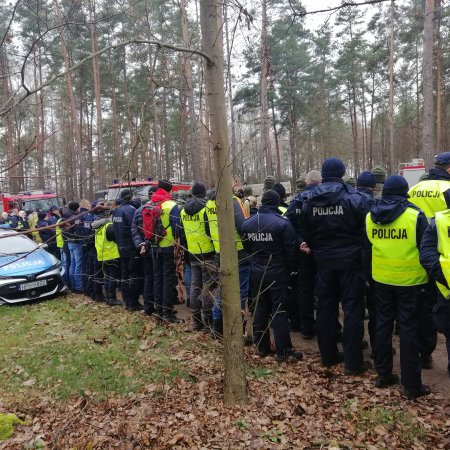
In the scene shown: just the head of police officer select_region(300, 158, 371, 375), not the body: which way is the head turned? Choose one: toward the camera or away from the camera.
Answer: away from the camera

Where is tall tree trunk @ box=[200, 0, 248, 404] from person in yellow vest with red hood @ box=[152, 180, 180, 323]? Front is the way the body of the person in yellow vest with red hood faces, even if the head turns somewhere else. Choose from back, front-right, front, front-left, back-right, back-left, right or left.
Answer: back-right

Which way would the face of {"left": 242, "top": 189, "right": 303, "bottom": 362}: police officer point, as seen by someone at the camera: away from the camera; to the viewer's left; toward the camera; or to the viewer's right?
away from the camera

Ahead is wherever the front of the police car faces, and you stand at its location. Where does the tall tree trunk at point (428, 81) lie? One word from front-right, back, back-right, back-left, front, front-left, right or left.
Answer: front-left

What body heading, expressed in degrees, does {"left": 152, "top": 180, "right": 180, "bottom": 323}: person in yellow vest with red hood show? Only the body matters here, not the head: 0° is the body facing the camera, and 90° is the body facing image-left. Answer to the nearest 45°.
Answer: approximately 225°

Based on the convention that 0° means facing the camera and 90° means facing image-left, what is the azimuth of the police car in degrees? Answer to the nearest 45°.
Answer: approximately 315°

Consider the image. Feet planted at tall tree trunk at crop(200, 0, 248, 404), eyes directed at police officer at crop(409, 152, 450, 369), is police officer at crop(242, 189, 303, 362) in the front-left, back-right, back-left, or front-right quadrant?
front-left

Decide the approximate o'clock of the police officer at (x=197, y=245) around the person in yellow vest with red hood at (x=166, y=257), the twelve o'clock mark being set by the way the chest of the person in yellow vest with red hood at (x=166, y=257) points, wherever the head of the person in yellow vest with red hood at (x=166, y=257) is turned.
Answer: the police officer at (x=197, y=245) is roughly at 3 o'clock from the person in yellow vest with red hood at (x=166, y=257).

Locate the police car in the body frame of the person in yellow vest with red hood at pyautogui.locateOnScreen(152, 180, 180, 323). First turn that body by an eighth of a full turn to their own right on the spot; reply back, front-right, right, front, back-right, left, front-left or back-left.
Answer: back-left

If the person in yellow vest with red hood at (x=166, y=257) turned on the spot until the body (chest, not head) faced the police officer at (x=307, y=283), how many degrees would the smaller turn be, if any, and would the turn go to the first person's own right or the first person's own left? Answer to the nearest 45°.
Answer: approximately 90° to the first person's own right

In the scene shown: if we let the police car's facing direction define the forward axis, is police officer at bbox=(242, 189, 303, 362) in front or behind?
in front

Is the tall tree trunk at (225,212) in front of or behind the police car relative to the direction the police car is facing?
in front

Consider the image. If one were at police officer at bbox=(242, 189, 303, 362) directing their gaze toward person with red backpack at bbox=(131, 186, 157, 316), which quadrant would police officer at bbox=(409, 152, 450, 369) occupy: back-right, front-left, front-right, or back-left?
back-right

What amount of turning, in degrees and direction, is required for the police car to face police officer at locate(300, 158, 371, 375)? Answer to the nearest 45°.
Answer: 0° — it already faces them

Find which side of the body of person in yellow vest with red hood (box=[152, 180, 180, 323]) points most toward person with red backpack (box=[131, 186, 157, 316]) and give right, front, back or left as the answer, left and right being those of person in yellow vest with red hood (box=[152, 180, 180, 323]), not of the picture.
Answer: left
